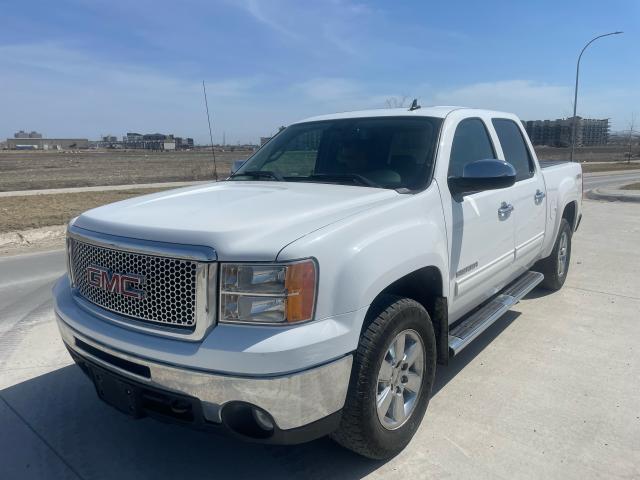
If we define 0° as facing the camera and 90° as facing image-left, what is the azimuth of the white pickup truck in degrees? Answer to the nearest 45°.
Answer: approximately 45°
